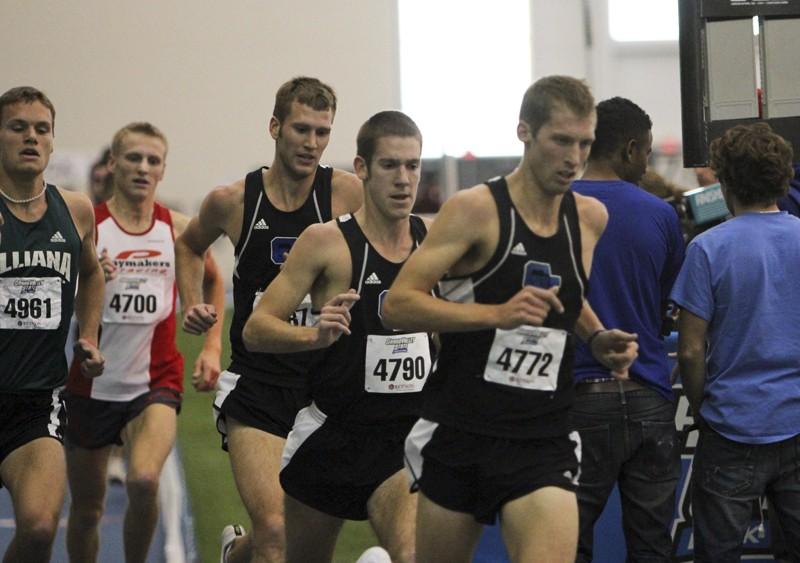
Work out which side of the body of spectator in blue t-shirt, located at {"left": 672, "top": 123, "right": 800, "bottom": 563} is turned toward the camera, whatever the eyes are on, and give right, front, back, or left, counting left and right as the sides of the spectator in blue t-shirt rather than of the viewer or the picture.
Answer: back

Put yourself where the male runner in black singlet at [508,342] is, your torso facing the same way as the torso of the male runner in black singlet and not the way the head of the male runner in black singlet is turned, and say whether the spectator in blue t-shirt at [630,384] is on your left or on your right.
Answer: on your left

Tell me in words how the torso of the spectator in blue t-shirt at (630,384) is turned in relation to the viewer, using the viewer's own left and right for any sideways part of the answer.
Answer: facing away from the viewer and to the right of the viewer

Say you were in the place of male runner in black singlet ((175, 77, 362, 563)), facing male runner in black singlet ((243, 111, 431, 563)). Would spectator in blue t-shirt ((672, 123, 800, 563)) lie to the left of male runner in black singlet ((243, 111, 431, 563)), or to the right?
left

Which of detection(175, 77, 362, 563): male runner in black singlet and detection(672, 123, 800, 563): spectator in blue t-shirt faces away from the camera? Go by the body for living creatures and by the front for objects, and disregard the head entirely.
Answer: the spectator in blue t-shirt
